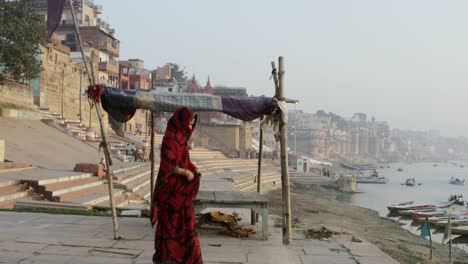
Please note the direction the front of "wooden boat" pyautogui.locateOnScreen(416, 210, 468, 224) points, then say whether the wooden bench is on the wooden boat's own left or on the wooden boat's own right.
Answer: on the wooden boat's own left

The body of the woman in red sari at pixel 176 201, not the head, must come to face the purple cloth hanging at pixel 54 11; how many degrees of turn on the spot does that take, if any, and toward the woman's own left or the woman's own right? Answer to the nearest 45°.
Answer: approximately 135° to the woman's own left

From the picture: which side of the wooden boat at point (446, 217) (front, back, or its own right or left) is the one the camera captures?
left

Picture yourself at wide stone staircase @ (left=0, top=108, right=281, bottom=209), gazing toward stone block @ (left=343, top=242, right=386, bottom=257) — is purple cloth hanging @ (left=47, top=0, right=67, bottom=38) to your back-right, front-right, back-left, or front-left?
front-right
